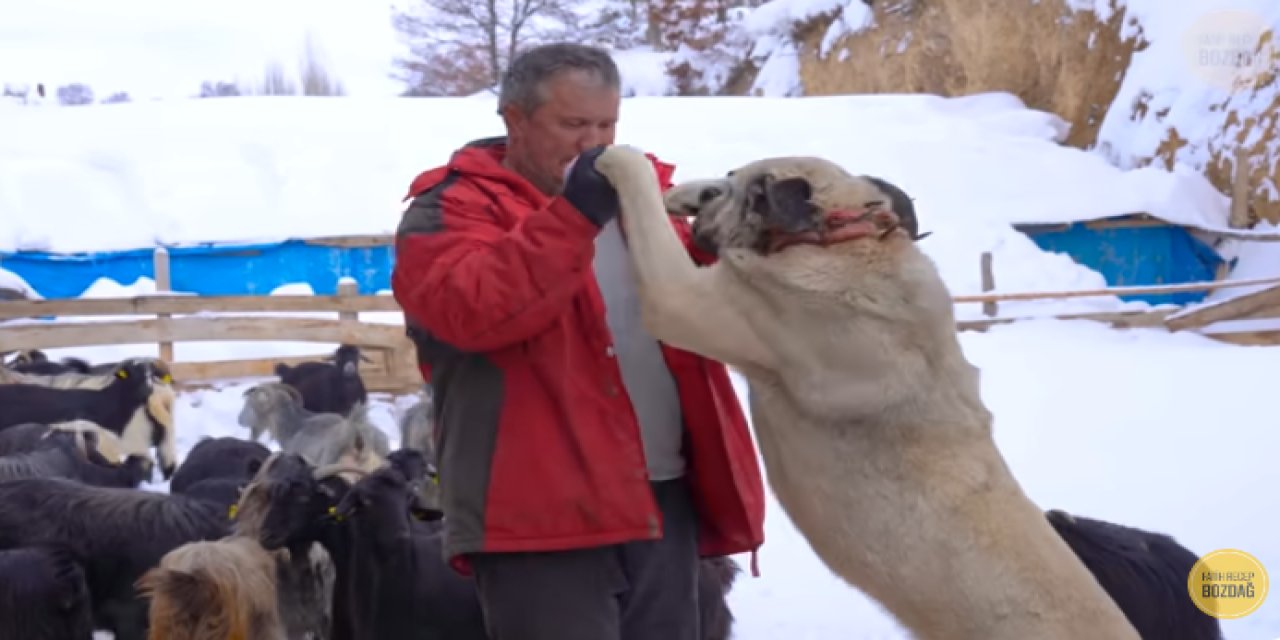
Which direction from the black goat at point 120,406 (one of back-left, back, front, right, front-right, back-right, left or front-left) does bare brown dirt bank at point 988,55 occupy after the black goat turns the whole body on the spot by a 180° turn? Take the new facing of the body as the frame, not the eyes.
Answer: back-right

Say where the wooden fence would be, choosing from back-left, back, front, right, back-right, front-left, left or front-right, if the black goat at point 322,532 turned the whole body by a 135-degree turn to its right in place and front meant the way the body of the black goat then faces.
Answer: front

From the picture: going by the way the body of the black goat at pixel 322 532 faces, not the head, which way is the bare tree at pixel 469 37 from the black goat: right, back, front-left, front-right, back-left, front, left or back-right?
back-right

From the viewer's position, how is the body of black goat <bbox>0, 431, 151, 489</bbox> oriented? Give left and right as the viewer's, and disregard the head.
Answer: facing to the right of the viewer

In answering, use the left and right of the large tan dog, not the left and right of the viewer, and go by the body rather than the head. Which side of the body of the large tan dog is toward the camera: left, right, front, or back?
left

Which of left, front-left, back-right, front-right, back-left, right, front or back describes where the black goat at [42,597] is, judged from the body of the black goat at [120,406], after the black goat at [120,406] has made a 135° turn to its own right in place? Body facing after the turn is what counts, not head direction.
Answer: front-left

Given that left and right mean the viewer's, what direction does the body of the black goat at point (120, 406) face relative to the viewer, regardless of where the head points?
facing to the right of the viewer

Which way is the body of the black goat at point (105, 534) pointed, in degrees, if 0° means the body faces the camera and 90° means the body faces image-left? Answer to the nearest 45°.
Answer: approximately 270°

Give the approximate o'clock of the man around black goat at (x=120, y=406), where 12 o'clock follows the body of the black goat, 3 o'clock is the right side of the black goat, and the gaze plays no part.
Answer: The man is roughly at 3 o'clock from the black goat.

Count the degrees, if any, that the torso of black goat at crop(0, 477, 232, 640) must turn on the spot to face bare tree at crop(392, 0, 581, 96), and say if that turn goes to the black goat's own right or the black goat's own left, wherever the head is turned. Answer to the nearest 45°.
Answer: approximately 90° to the black goat's own left

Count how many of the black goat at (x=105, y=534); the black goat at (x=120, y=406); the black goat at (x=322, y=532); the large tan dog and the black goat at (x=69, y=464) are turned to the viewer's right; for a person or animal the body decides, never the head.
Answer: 3

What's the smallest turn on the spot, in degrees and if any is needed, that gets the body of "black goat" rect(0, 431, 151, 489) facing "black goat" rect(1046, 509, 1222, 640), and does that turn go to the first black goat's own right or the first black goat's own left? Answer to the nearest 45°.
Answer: approximately 45° to the first black goat's own right

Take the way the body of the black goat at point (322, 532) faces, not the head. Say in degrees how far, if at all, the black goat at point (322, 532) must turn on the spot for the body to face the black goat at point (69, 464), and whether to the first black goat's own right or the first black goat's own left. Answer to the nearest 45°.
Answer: approximately 90° to the first black goat's own right
